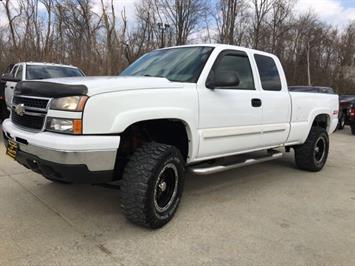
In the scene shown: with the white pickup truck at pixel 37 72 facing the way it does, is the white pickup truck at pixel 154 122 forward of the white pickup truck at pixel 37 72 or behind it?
forward

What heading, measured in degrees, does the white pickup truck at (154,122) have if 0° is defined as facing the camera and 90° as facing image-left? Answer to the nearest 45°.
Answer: approximately 45°

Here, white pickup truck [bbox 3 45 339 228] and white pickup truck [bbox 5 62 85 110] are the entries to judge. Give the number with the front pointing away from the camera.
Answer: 0

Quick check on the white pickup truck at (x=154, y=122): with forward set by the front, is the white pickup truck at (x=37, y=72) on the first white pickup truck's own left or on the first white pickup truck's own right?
on the first white pickup truck's own right
